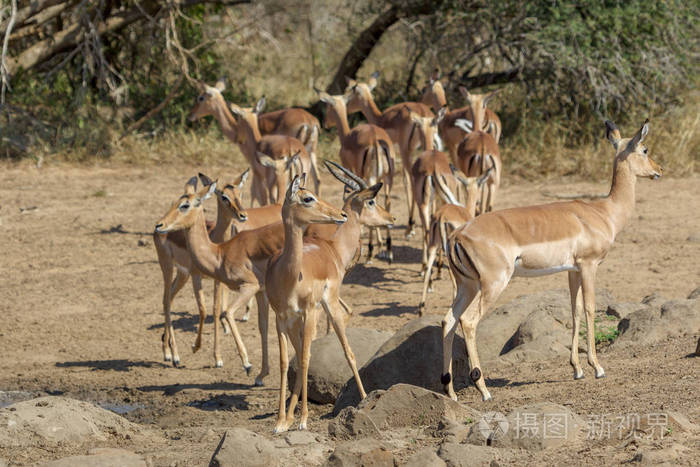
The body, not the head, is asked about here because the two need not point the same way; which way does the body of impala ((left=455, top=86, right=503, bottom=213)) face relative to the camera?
away from the camera

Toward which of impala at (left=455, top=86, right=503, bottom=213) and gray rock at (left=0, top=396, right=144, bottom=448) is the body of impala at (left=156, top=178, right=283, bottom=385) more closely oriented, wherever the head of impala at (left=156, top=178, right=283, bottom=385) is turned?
the gray rock

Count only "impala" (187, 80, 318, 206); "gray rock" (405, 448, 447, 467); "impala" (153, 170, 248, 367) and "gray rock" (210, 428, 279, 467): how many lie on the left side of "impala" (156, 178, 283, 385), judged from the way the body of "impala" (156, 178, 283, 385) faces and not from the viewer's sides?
2

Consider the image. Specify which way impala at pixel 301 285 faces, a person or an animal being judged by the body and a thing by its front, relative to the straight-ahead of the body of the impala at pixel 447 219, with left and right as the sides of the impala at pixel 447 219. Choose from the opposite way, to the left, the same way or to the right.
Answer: the opposite way

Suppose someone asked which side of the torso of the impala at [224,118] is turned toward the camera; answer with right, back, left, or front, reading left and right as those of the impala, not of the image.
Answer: left

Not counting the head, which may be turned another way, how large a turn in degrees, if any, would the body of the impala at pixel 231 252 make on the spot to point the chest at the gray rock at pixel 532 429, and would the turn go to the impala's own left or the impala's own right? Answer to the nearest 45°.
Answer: approximately 135° to the impala's own left

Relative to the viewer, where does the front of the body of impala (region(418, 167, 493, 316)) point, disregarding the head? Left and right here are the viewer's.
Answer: facing away from the viewer and to the right of the viewer

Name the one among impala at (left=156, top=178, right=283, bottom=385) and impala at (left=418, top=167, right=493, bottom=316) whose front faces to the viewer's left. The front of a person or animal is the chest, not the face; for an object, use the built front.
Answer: impala at (left=156, top=178, right=283, bottom=385)

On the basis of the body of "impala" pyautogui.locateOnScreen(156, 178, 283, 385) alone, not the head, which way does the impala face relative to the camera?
to the viewer's left

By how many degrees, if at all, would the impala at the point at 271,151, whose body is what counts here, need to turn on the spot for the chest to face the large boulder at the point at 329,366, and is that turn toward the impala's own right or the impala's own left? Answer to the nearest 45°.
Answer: approximately 90° to the impala's own left

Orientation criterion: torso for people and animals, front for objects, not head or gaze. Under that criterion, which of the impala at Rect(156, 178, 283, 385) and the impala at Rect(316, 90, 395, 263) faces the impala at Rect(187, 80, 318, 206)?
the impala at Rect(316, 90, 395, 263)

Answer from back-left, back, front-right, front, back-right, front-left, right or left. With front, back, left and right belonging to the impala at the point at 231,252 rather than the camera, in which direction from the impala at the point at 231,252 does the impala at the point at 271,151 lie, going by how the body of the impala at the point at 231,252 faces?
right

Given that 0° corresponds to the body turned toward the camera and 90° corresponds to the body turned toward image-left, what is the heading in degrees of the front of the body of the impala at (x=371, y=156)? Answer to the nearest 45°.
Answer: approximately 135°
